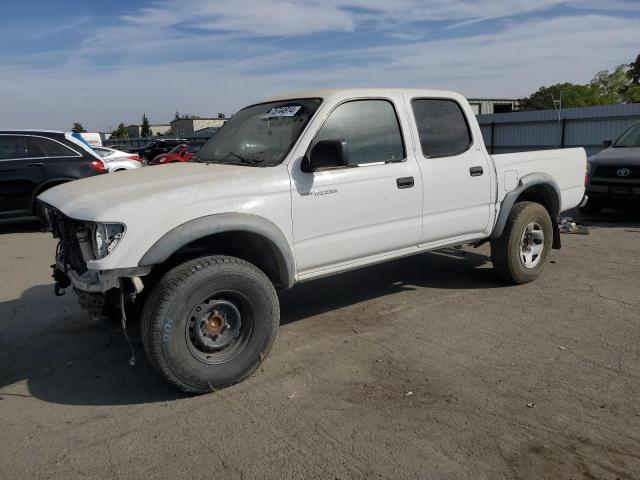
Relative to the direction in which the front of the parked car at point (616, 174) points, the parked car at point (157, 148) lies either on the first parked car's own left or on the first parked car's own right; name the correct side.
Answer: on the first parked car's own right

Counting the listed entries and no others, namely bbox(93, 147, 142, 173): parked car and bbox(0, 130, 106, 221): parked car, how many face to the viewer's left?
2

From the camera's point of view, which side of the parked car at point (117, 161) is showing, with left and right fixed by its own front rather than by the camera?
left

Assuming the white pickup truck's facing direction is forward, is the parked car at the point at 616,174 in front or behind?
behind

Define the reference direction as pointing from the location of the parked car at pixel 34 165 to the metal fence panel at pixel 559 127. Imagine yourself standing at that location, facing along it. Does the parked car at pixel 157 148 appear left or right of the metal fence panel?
left

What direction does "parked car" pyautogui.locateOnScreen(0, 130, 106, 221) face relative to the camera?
to the viewer's left

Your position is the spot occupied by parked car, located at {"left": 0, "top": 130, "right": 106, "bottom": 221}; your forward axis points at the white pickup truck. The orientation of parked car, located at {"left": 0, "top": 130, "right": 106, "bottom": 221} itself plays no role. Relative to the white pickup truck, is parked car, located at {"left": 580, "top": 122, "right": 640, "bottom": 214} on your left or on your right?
left
